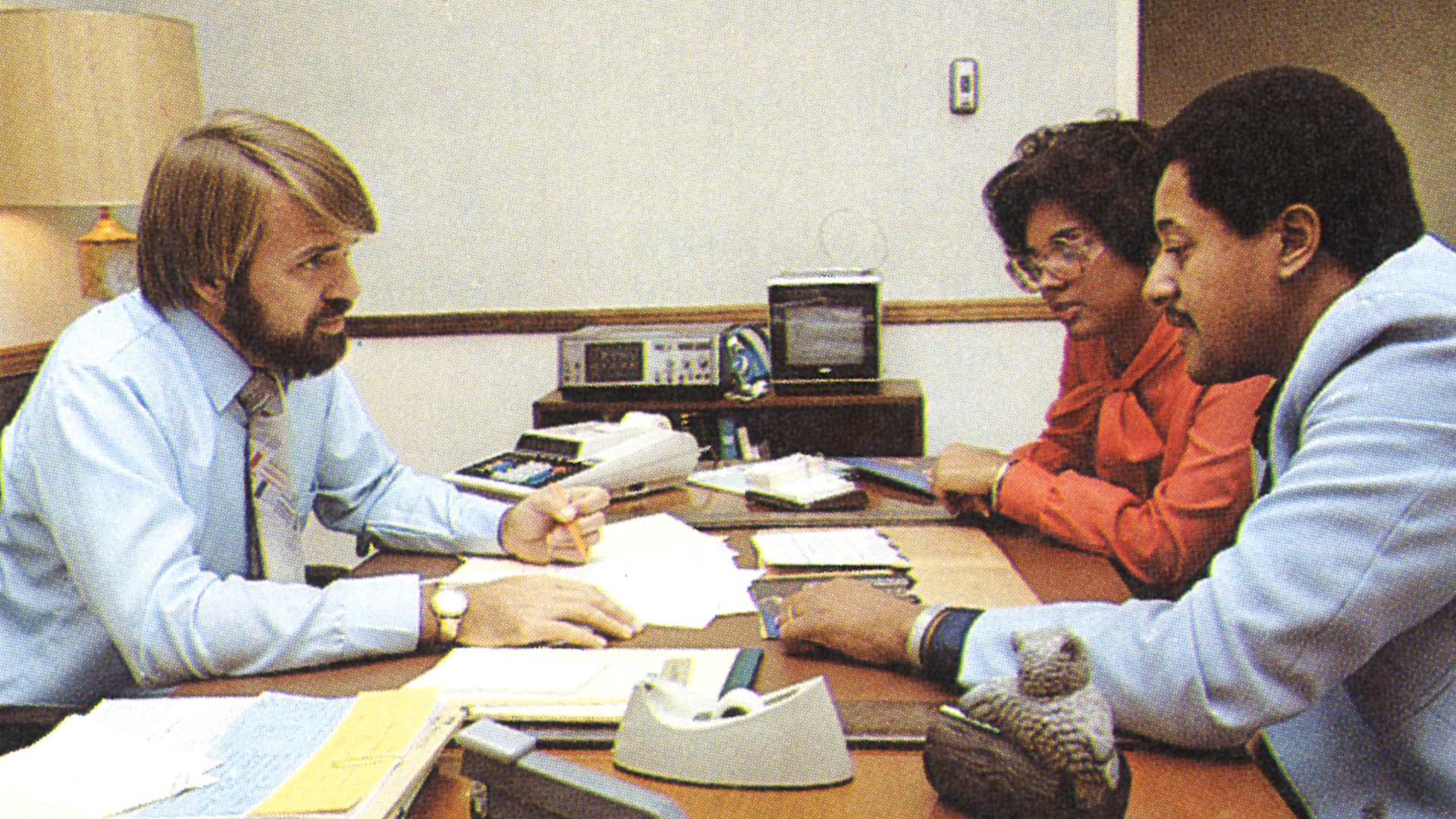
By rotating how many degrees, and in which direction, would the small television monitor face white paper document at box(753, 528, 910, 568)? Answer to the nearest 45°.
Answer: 0° — it already faces it

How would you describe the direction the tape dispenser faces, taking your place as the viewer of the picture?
facing to the left of the viewer

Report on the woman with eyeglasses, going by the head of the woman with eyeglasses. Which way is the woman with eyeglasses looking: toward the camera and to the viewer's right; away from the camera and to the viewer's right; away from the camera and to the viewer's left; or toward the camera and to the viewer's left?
toward the camera and to the viewer's left

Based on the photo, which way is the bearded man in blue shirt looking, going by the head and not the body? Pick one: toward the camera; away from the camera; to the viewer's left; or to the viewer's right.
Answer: to the viewer's right

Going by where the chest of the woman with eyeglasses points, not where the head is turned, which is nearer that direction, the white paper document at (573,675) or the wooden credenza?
the white paper document

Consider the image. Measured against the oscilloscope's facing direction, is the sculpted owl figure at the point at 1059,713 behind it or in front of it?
in front

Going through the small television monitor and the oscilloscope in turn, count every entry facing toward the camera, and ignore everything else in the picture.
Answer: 2

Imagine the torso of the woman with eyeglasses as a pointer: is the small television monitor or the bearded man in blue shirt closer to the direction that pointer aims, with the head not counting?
the bearded man in blue shirt

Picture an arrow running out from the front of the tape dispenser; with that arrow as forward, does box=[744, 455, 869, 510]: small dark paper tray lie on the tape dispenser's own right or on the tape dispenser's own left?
on the tape dispenser's own right

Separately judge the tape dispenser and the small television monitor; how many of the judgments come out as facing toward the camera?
1

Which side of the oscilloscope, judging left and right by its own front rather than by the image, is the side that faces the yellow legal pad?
front
